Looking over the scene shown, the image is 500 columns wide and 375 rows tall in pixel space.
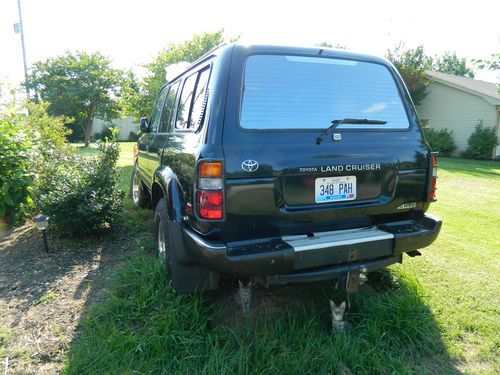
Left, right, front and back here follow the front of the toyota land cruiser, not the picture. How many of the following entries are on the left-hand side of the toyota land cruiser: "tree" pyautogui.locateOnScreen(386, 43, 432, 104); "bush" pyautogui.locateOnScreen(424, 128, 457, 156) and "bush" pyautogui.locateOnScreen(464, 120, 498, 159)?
0

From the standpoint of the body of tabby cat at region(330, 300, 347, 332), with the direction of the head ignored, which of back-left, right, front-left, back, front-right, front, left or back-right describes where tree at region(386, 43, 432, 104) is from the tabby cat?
back

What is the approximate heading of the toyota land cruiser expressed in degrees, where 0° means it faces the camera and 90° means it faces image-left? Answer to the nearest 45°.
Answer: approximately 135°

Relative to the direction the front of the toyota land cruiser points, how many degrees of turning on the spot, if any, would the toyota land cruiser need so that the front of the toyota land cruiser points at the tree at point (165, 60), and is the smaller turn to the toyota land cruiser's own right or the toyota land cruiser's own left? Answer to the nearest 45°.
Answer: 0° — it already faces it

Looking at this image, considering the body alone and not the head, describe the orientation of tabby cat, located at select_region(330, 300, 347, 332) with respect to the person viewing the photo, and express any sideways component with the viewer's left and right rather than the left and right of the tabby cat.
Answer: facing the viewer

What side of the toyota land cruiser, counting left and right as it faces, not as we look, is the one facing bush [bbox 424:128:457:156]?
right

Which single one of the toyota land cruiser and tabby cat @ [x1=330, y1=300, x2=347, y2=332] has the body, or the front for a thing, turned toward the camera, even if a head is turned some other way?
the tabby cat

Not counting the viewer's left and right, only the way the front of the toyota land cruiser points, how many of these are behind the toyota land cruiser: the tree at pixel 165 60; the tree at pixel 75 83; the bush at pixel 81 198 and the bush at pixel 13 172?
0

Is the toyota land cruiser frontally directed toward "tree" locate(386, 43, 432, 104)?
no

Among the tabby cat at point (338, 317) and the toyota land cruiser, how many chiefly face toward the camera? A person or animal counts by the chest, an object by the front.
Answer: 1

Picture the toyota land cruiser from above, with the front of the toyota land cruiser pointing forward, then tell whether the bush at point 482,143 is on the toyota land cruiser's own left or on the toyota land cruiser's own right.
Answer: on the toyota land cruiser's own right

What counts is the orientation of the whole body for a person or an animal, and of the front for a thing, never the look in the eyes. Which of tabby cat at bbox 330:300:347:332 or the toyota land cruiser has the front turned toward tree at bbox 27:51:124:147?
the toyota land cruiser

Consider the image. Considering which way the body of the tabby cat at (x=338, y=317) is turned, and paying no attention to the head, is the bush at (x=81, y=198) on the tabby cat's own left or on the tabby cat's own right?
on the tabby cat's own right
